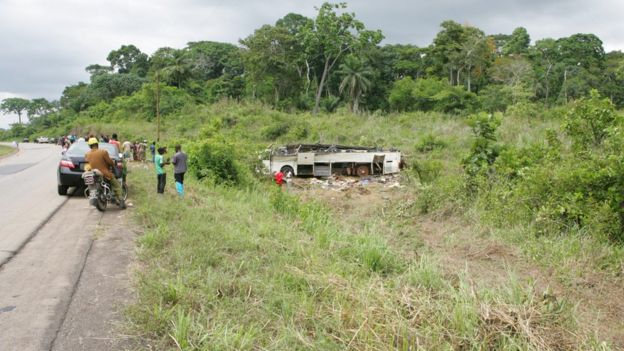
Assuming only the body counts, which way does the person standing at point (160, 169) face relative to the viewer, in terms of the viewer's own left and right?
facing to the right of the viewer

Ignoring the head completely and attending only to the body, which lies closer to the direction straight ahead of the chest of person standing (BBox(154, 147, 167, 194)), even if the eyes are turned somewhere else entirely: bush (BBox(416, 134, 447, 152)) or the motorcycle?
the bush

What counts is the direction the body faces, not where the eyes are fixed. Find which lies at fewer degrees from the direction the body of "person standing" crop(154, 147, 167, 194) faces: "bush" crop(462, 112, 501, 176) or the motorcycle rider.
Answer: the bush

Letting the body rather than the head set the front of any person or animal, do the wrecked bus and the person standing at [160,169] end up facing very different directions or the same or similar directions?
very different directions
